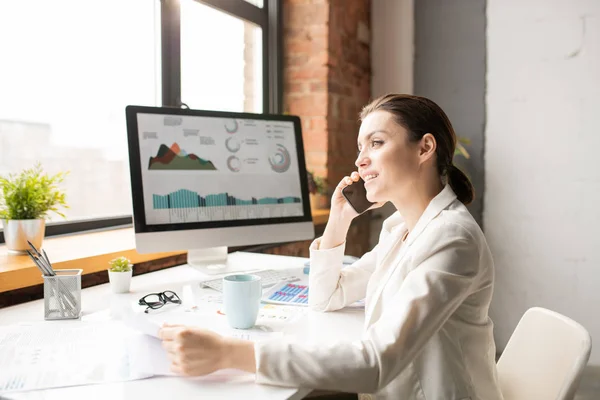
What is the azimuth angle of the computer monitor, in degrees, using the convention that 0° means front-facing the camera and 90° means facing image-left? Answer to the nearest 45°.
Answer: approximately 315°

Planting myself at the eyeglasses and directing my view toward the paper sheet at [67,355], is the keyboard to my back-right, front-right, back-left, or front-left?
back-left

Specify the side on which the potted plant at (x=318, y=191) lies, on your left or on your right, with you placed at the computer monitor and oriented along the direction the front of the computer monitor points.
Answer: on your left

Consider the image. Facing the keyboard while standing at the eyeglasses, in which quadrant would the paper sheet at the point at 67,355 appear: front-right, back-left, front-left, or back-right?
back-right

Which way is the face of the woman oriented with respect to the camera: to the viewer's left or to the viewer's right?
to the viewer's left

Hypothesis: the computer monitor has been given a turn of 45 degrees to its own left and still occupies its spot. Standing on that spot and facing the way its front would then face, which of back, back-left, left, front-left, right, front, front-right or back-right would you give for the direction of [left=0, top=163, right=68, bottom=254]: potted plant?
back

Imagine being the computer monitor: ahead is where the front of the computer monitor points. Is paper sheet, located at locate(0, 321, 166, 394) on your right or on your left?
on your right

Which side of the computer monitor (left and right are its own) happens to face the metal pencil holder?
right

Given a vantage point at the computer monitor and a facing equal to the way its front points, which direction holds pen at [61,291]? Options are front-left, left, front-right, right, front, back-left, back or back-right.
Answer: right
